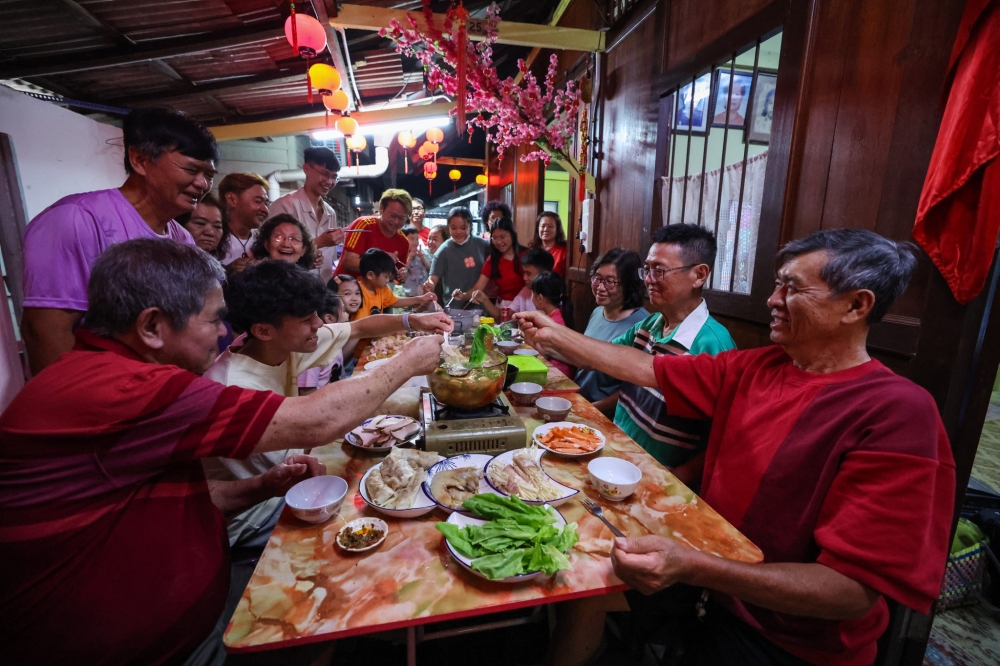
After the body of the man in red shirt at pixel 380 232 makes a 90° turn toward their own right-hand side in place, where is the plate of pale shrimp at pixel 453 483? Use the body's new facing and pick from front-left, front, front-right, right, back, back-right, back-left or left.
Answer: front-left

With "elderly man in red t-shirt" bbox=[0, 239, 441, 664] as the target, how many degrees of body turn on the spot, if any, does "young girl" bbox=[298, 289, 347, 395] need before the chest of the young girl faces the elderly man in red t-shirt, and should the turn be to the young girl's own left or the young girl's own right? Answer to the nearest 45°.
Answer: approximately 90° to the young girl's own right

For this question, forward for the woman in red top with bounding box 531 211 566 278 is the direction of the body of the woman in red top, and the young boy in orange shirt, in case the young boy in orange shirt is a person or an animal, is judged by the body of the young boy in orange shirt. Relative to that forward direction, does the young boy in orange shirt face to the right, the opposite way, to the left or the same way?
to the left

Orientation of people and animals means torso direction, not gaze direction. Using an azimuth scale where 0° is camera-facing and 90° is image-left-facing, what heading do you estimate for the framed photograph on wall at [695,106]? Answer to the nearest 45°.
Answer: approximately 45°

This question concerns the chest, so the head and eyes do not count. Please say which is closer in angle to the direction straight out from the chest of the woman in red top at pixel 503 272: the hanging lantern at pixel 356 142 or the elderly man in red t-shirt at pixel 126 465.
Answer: the elderly man in red t-shirt

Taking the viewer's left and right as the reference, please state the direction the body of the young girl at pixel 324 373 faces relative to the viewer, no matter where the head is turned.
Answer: facing to the right of the viewer

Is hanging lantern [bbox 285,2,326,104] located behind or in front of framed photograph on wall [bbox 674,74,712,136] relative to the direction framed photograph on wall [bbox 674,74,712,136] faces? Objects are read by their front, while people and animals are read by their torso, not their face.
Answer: in front

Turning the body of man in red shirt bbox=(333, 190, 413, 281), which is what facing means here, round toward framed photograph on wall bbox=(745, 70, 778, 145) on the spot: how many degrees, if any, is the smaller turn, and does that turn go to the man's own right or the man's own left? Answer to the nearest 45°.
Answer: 0° — they already face it

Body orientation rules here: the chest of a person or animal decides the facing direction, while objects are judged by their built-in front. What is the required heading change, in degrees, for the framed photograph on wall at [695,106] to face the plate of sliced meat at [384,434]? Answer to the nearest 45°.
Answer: approximately 45° to its left

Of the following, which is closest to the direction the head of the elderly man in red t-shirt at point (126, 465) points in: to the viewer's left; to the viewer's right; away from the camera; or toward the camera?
to the viewer's right
